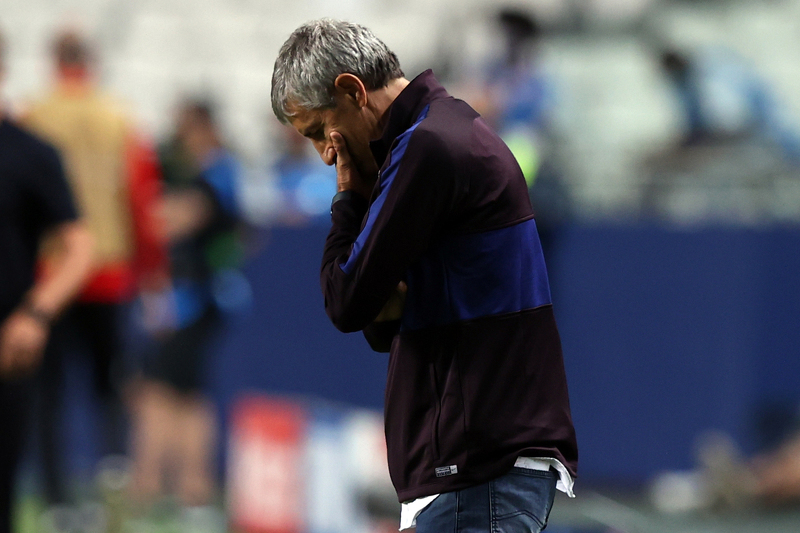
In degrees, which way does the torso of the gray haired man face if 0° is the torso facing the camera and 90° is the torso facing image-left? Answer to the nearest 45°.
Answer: approximately 90°

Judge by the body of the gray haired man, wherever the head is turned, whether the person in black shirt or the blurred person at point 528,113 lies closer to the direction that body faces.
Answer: the person in black shirt

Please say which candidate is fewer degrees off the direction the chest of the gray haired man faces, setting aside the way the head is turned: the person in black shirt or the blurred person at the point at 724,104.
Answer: the person in black shirt

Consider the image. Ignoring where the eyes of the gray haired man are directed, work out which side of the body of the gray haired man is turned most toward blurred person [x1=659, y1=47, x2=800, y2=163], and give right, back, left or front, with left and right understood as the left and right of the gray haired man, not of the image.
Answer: right

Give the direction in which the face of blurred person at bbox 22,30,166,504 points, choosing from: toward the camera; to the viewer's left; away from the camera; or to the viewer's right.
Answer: away from the camera

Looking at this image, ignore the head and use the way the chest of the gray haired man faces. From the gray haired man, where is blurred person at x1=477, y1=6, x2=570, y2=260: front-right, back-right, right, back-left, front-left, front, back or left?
right
